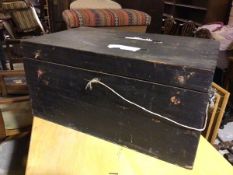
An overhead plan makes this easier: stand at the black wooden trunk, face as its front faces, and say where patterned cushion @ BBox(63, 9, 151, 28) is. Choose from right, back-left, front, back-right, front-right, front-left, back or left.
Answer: back-right

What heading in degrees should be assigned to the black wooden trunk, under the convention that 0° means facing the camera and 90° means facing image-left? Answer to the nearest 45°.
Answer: approximately 45°

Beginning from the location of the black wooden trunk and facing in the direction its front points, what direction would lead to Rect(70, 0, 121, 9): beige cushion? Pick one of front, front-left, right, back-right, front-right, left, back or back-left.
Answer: back-right

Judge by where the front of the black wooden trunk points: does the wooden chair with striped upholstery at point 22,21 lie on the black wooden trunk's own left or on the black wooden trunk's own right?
on the black wooden trunk's own right

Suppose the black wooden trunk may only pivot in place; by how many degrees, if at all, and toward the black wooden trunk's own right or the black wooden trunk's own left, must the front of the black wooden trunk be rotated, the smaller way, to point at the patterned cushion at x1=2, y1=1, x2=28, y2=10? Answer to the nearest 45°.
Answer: approximately 90° to the black wooden trunk's own right
